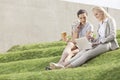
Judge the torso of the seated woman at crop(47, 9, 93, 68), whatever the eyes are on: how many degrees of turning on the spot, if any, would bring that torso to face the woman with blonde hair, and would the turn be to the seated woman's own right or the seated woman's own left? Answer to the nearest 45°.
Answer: approximately 90° to the seated woman's own left

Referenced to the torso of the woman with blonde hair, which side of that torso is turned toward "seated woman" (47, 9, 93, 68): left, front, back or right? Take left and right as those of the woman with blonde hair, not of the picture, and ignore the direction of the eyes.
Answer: right

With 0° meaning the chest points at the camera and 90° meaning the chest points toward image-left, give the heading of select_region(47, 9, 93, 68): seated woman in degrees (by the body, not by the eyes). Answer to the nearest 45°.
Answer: approximately 45°

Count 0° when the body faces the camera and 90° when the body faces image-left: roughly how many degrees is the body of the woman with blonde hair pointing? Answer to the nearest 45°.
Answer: approximately 45°
